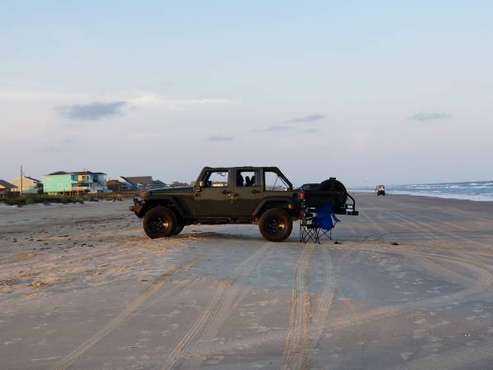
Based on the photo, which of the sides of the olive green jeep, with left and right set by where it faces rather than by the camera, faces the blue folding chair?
back

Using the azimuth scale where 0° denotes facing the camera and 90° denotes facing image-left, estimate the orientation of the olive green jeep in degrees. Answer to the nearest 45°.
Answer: approximately 90°
